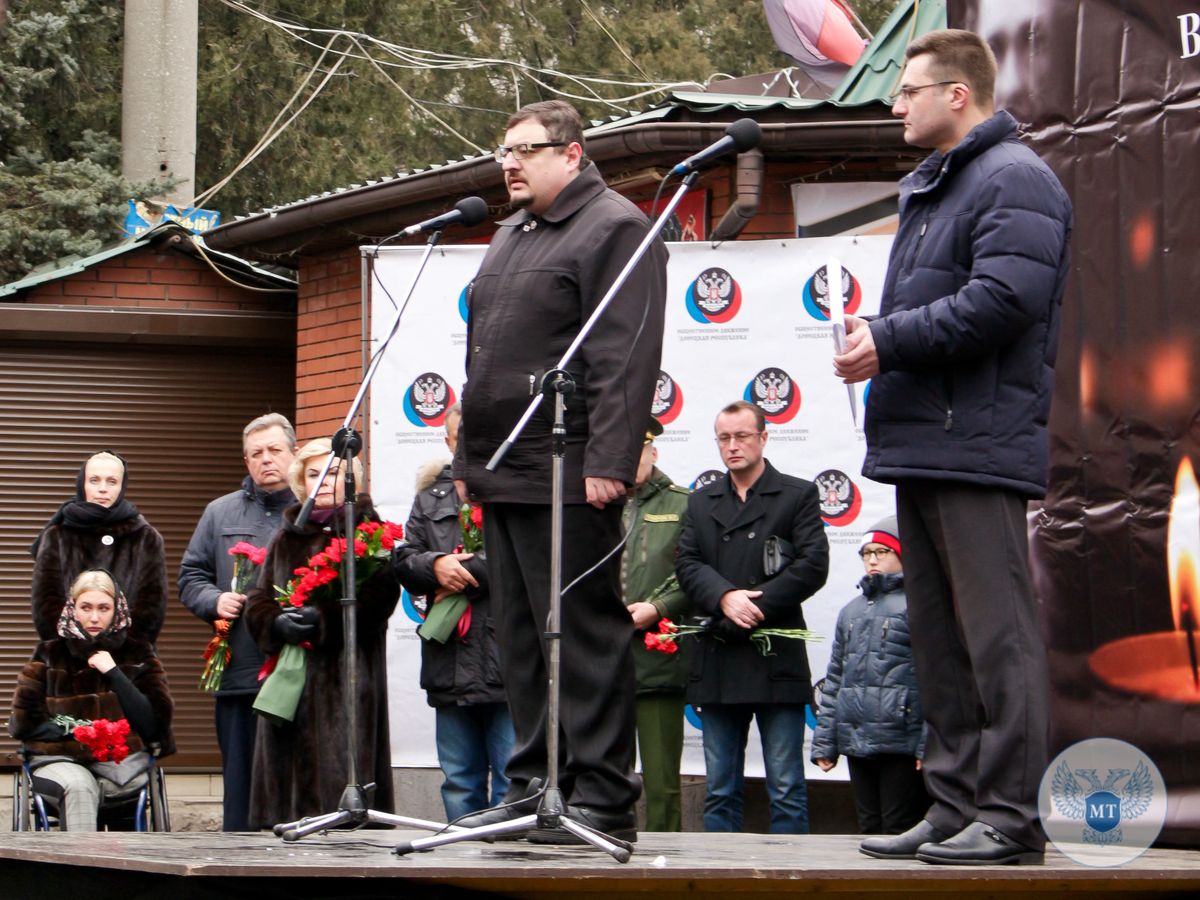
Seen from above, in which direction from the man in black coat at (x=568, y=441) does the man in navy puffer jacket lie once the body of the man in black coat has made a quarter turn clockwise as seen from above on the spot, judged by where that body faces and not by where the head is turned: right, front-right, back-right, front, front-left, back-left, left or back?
back

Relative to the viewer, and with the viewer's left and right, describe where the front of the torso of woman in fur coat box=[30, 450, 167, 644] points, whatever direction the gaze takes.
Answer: facing the viewer

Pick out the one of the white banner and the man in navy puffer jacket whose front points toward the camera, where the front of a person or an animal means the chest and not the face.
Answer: the white banner

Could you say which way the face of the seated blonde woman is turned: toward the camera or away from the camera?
toward the camera

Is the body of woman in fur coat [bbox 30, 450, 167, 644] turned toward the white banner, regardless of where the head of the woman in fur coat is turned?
no

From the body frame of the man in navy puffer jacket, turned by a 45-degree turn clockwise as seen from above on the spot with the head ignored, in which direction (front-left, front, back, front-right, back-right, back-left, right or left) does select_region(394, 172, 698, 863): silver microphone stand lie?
front-left

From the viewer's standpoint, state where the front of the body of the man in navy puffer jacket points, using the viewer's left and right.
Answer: facing to the left of the viewer

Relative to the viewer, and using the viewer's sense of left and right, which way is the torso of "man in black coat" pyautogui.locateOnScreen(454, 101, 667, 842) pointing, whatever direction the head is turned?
facing the viewer and to the left of the viewer

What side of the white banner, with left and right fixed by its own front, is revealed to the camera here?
front

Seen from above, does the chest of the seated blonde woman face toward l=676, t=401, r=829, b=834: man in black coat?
no

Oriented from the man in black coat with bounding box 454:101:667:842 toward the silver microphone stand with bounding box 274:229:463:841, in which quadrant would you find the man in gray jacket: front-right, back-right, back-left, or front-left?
front-right

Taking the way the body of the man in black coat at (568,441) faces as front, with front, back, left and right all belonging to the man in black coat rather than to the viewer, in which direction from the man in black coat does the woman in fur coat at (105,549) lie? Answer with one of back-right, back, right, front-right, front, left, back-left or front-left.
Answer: right

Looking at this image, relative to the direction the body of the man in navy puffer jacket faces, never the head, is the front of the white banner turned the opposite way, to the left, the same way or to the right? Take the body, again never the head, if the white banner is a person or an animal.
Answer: to the left

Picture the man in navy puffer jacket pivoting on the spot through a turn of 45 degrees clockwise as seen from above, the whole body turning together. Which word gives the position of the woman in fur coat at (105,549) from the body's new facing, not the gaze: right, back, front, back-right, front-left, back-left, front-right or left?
front

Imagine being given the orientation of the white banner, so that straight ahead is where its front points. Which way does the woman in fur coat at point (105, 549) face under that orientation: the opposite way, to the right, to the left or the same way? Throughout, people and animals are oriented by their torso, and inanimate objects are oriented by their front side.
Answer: the same way

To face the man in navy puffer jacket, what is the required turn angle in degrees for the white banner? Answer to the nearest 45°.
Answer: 0° — it already faces them

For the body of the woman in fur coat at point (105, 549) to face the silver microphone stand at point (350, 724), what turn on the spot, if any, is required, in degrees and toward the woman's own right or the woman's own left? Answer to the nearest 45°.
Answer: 0° — they already face it

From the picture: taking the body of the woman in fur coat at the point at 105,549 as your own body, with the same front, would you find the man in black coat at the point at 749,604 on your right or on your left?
on your left

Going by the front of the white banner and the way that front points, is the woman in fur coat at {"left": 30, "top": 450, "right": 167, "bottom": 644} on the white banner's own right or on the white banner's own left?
on the white banner's own right
